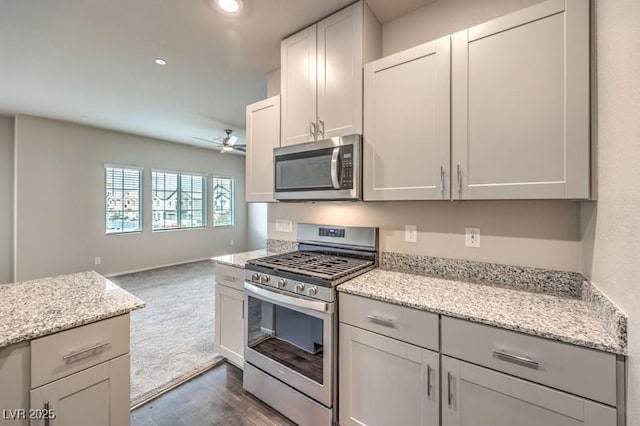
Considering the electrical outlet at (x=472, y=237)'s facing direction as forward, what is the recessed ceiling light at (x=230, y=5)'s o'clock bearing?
The recessed ceiling light is roughly at 2 o'clock from the electrical outlet.

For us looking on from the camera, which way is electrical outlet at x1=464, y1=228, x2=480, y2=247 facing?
facing the viewer

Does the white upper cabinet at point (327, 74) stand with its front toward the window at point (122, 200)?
no

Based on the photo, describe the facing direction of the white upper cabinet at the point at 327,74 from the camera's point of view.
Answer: facing the viewer and to the left of the viewer

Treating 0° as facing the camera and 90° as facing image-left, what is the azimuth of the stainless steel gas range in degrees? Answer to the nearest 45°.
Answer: approximately 45°

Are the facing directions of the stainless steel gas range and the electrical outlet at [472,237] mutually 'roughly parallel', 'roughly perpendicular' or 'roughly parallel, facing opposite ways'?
roughly parallel

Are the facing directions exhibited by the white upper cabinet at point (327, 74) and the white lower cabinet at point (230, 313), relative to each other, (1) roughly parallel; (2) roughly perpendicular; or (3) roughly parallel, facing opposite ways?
roughly parallel

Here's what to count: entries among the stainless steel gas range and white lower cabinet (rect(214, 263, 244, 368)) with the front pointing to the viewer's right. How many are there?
0

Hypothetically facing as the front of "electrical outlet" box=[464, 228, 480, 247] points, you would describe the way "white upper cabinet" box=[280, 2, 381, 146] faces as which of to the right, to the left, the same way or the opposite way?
the same way

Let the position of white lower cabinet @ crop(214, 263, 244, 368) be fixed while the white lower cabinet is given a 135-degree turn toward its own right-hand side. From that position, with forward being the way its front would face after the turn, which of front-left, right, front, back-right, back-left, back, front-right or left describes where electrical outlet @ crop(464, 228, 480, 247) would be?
back-right

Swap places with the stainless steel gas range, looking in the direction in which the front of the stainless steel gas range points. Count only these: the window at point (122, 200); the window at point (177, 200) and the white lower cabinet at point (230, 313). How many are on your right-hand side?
3

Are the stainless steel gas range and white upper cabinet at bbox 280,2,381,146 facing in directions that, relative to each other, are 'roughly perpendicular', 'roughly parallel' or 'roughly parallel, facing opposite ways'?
roughly parallel

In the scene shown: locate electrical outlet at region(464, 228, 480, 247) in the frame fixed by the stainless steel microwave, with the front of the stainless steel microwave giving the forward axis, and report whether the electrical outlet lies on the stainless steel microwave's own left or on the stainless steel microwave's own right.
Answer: on the stainless steel microwave's own left

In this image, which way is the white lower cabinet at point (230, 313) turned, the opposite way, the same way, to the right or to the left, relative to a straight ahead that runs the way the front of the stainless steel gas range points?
the same way

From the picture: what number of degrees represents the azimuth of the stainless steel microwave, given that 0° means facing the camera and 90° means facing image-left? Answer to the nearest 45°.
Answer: approximately 45°

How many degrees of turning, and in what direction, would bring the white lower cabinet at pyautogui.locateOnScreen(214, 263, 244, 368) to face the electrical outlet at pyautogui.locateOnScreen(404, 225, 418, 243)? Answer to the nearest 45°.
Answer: approximately 90° to its left
